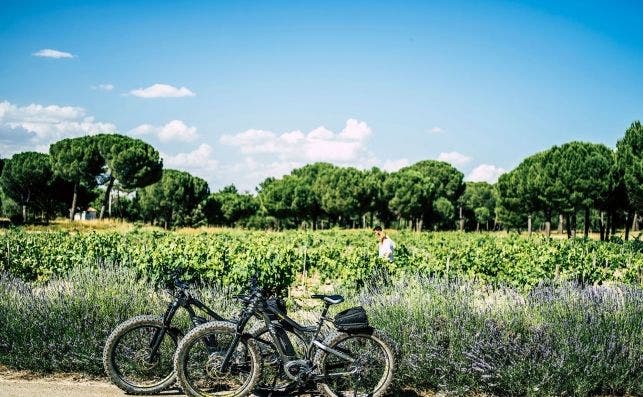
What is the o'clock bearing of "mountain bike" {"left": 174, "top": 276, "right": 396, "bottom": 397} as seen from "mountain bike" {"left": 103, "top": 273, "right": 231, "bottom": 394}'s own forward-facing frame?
"mountain bike" {"left": 174, "top": 276, "right": 396, "bottom": 397} is roughly at 7 o'clock from "mountain bike" {"left": 103, "top": 273, "right": 231, "bottom": 394}.

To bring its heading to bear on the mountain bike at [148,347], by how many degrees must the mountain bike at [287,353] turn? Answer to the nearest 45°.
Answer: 0° — it already faces it

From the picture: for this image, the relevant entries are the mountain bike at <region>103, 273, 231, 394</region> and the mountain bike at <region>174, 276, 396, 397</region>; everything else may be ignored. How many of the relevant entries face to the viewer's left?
2

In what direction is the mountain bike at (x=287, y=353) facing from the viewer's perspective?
to the viewer's left

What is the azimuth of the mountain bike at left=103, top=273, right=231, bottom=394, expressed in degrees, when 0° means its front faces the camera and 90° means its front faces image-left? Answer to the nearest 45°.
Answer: approximately 90°
